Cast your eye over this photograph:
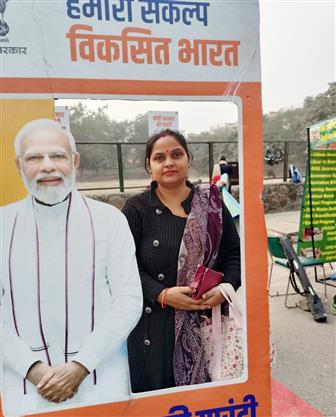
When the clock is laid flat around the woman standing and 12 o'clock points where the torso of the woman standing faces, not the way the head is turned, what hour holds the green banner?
The green banner is roughly at 7 o'clock from the woman standing.

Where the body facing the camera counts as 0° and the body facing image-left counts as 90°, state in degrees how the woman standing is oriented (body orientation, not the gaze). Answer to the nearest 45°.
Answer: approximately 0°
